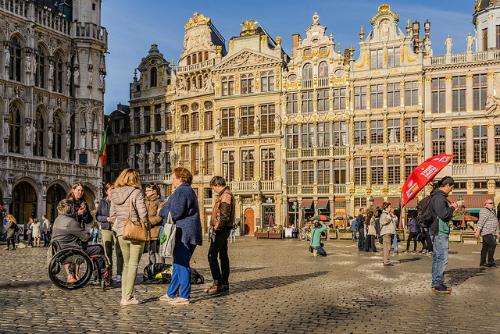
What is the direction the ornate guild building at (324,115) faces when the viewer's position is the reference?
facing the viewer

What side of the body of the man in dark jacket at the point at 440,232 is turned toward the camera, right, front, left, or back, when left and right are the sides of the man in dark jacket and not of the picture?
right

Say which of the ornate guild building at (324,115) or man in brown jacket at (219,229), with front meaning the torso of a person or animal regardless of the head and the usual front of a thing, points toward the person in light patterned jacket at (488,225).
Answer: the ornate guild building

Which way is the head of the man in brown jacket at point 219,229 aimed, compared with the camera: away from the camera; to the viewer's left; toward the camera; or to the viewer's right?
to the viewer's left

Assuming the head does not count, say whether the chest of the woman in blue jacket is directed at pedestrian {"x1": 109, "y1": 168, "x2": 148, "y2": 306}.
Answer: yes

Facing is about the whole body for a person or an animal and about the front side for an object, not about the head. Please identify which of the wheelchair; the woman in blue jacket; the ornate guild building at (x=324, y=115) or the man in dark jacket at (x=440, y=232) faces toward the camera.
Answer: the ornate guild building

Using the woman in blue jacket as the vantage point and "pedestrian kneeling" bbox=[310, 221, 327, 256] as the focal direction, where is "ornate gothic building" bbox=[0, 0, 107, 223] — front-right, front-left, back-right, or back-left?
front-left

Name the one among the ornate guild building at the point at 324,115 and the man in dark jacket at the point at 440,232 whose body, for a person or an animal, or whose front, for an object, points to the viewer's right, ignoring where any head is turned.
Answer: the man in dark jacket

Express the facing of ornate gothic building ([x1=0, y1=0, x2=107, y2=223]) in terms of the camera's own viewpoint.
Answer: facing the viewer and to the right of the viewer

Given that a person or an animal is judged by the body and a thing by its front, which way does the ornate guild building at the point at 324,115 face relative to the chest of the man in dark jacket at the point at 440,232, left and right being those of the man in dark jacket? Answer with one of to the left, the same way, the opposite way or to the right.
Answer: to the right

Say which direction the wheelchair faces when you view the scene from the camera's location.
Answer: facing to the right of the viewer

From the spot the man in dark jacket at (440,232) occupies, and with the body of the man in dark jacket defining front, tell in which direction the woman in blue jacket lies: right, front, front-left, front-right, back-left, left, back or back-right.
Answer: back-right

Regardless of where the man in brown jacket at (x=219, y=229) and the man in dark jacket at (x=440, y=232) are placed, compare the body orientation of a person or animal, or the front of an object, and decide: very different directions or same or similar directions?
very different directions

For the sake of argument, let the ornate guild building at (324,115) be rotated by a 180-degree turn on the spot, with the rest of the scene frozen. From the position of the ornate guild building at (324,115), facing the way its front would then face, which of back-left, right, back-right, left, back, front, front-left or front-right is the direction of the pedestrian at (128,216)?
back

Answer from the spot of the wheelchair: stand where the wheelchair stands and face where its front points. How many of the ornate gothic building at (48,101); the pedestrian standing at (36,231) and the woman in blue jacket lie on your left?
2

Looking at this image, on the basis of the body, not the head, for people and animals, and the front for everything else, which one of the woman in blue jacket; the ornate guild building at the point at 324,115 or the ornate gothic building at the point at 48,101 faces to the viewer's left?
the woman in blue jacket

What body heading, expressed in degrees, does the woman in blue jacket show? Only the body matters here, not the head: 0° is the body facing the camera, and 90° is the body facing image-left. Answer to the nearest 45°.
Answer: approximately 90°
